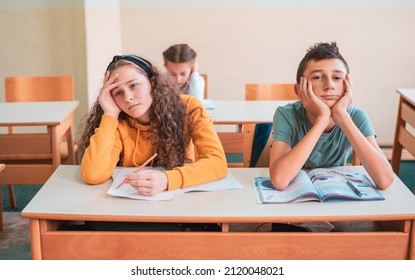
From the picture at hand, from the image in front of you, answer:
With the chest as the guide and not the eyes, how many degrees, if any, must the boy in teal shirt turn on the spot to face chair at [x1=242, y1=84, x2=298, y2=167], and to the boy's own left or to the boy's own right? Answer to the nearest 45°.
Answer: approximately 135° to the boy's own right

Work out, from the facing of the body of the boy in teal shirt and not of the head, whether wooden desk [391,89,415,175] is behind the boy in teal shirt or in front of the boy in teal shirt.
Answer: behind

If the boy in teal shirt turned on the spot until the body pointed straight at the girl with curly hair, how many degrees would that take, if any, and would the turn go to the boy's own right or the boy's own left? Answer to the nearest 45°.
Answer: approximately 90° to the boy's own right

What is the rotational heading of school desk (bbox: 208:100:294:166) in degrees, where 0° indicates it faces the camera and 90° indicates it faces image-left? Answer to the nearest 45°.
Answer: approximately 0°

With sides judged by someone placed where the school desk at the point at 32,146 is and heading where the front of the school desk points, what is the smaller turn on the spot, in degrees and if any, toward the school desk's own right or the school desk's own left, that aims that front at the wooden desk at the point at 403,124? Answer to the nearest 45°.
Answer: approximately 90° to the school desk's own left
